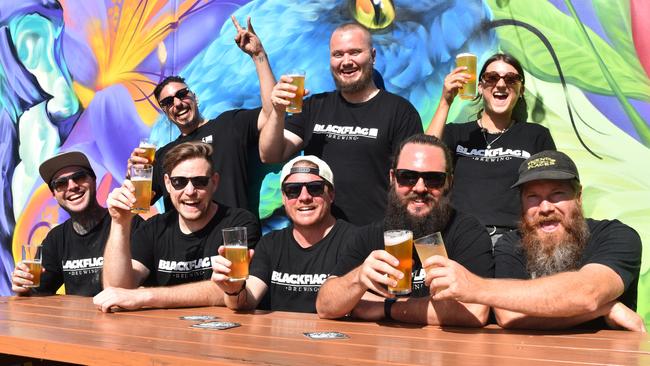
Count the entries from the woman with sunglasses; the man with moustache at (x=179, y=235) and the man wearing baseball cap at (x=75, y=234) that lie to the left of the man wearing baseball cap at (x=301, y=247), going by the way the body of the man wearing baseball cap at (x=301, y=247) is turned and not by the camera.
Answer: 1

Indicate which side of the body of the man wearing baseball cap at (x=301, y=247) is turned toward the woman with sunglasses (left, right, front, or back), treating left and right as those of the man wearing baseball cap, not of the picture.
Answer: left

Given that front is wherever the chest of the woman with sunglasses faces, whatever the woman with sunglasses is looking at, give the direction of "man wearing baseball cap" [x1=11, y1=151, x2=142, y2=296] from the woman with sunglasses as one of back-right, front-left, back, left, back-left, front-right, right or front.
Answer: right

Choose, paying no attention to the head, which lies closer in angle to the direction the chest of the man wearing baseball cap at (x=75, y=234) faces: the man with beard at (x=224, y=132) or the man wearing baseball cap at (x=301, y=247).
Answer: the man wearing baseball cap

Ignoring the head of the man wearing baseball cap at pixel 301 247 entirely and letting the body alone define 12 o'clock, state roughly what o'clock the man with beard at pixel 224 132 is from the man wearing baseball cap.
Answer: The man with beard is roughly at 5 o'clock from the man wearing baseball cap.

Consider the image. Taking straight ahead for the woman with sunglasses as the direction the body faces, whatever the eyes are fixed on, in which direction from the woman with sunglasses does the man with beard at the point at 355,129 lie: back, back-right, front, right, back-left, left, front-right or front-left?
right

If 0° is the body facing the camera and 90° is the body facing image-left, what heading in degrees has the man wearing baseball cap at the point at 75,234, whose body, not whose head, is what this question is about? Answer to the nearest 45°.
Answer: approximately 0°

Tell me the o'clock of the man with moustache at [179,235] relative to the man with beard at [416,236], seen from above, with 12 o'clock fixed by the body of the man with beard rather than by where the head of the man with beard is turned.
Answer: The man with moustache is roughly at 4 o'clock from the man with beard.

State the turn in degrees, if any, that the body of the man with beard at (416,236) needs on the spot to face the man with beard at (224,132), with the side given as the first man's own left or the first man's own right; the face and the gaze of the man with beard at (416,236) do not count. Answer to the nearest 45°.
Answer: approximately 135° to the first man's own right
